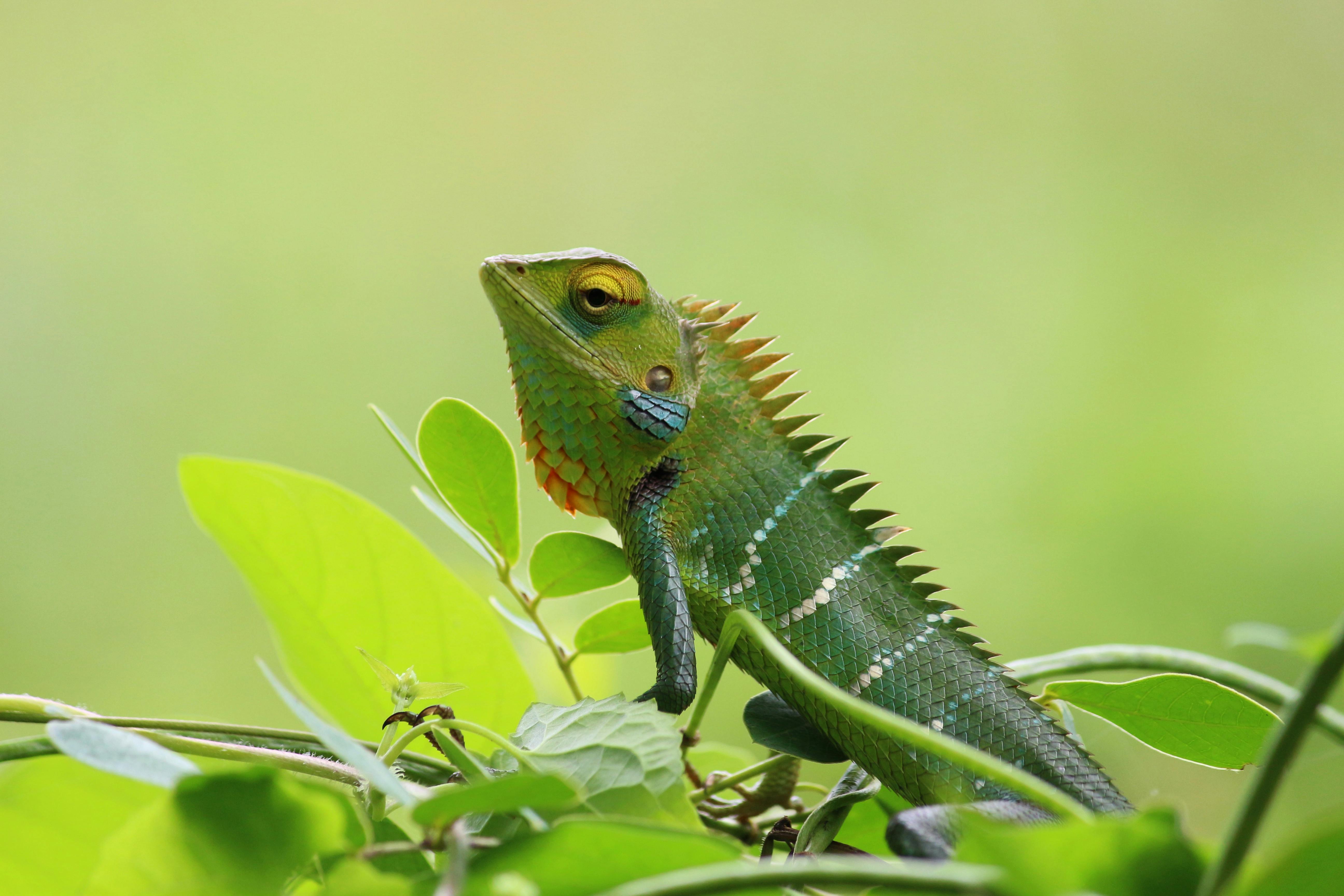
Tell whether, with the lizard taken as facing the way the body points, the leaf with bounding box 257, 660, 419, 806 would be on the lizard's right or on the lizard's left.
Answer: on the lizard's left

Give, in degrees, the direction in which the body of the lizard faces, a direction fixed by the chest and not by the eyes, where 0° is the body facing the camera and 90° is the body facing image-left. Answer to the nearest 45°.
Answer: approximately 90°
